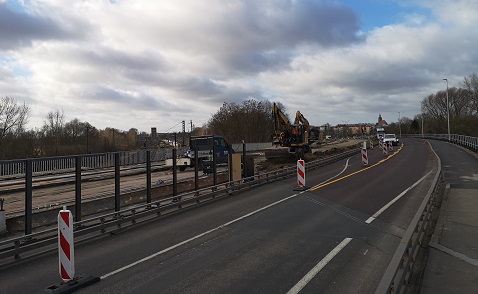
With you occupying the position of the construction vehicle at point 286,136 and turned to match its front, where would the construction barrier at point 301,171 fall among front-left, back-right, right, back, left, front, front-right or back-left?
front-left

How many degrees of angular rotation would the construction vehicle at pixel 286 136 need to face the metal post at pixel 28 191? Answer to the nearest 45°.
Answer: approximately 45° to its left

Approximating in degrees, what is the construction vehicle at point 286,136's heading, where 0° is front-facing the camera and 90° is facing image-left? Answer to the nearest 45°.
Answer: approximately 45°

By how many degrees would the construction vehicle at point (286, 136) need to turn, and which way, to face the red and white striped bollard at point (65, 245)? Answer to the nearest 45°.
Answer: approximately 45° to its left

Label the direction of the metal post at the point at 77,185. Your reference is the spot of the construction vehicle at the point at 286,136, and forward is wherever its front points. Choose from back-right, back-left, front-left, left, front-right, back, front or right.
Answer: front-left
